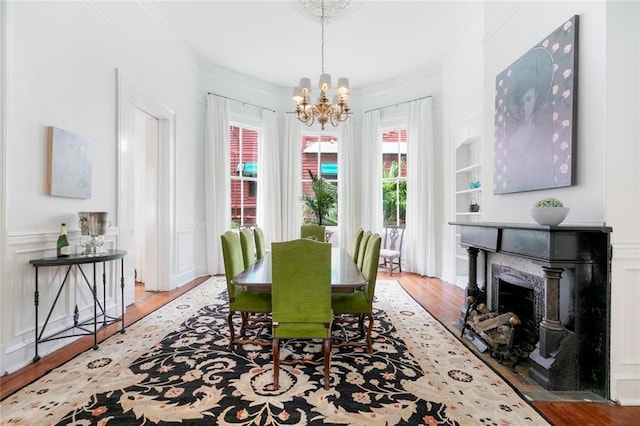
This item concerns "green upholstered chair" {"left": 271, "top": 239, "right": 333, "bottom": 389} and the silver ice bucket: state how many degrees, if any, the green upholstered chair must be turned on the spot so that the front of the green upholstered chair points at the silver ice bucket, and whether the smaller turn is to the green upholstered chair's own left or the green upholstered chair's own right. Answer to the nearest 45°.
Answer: approximately 45° to the green upholstered chair's own left

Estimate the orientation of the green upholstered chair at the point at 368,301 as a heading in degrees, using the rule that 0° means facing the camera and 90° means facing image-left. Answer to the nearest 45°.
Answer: approximately 90°

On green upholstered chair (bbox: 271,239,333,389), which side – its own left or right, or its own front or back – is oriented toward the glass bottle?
left

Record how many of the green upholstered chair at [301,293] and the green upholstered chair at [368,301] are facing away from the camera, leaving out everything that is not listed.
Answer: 1

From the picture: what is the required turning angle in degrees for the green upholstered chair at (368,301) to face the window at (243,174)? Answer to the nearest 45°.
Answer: approximately 45° to its right

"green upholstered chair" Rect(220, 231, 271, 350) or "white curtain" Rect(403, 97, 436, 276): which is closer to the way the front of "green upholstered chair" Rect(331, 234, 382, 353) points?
the green upholstered chair

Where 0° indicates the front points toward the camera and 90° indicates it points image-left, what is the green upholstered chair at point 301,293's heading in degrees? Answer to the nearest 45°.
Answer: approximately 180°

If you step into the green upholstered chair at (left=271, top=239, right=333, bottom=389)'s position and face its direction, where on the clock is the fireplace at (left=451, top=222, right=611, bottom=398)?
The fireplace is roughly at 3 o'clock from the green upholstered chair.

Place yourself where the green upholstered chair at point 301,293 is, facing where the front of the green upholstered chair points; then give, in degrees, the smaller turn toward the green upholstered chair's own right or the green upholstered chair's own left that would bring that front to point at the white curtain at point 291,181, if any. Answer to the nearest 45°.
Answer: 0° — it already faces it

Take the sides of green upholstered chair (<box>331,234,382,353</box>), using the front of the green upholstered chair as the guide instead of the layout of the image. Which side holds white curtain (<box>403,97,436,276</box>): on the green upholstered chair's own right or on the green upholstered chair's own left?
on the green upholstered chair's own right

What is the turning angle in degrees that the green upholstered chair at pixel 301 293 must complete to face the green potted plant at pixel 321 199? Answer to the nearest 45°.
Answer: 0° — it already faces it

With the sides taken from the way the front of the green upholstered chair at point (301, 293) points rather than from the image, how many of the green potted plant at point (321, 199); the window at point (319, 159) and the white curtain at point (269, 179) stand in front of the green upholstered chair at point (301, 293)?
3

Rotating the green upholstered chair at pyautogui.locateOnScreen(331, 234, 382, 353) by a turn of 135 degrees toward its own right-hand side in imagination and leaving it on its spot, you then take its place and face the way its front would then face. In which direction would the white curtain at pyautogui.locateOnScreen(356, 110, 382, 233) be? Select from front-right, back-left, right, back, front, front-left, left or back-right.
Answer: front-left

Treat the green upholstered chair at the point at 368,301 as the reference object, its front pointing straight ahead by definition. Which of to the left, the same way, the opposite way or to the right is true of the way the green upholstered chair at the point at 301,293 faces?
to the right
